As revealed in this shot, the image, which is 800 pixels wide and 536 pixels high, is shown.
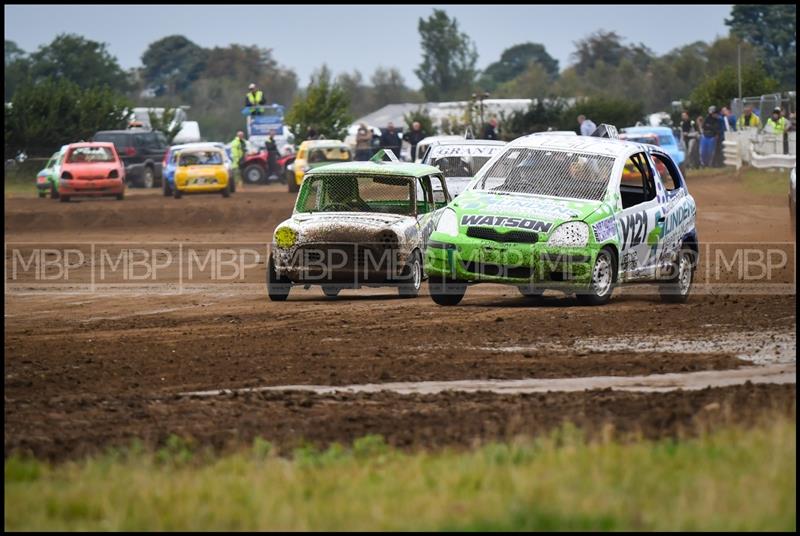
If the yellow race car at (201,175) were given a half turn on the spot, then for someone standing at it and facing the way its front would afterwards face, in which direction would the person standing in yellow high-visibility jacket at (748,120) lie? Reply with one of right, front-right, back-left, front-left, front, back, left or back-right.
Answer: right

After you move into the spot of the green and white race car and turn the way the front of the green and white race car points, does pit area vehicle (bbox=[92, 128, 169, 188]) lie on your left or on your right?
on your right

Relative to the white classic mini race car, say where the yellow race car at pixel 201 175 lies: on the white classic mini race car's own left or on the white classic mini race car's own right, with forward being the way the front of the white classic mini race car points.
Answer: on the white classic mini race car's own right

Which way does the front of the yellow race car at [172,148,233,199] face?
toward the camera

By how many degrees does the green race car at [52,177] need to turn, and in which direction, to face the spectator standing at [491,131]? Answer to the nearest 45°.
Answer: approximately 135° to its left

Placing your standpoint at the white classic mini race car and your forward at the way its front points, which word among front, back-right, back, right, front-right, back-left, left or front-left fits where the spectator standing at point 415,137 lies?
back-right

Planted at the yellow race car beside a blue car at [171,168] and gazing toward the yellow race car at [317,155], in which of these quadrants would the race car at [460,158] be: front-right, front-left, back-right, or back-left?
front-right

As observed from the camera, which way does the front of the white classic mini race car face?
facing the viewer and to the left of the viewer

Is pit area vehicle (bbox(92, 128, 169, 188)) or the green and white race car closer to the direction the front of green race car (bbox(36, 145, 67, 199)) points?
the green and white race car

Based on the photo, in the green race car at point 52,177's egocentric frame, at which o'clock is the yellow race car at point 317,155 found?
The yellow race car is roughly at 8 o'clock from the green race car.

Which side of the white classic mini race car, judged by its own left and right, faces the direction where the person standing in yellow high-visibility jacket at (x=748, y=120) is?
back

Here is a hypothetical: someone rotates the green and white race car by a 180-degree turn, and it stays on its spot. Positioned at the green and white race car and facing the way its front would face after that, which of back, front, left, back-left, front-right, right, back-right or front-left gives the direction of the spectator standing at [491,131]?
front-left

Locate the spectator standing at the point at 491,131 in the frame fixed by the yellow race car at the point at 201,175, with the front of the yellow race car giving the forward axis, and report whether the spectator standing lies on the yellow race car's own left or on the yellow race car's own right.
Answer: on the yellow race car's own left

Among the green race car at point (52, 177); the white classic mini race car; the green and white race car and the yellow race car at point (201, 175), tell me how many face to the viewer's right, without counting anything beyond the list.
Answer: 0

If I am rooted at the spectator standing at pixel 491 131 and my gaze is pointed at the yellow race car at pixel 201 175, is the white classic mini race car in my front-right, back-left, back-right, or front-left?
front-left
